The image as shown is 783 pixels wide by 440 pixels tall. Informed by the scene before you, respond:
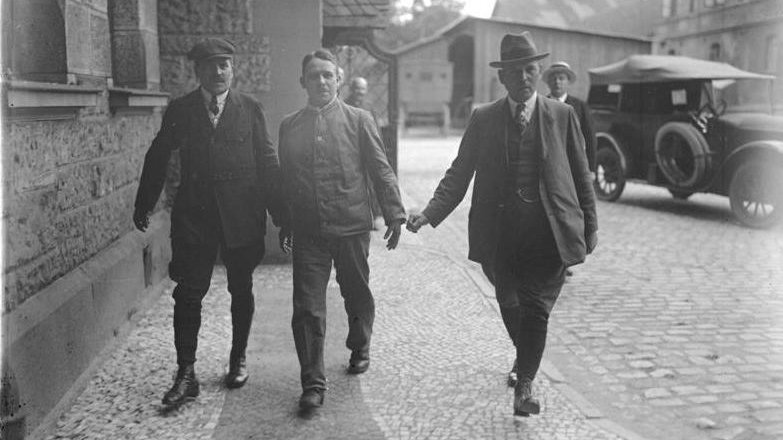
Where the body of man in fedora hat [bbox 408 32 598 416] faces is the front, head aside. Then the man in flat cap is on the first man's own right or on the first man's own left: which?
on the first man's own right

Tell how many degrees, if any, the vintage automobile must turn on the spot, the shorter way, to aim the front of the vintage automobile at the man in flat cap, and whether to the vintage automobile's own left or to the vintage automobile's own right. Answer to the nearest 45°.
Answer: approximately 45° to the vintage automobile's own right

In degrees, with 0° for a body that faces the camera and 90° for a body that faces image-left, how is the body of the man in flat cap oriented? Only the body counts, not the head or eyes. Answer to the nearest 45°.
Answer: approximately 0°

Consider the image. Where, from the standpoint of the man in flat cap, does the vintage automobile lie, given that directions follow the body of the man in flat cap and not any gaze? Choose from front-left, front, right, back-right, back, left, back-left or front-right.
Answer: back-left

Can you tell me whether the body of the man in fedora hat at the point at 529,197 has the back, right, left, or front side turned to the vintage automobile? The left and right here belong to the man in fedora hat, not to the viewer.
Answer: back

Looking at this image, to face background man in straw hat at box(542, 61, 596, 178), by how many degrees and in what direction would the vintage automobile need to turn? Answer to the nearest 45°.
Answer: approximately 45° to its right

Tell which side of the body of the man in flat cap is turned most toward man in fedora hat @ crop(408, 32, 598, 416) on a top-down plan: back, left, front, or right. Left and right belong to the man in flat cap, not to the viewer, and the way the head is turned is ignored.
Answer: left

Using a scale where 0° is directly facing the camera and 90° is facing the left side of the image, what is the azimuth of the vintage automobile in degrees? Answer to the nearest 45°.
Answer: approximately 315°

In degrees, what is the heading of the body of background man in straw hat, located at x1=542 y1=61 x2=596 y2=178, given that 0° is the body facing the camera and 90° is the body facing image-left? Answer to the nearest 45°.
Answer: approximately 0°

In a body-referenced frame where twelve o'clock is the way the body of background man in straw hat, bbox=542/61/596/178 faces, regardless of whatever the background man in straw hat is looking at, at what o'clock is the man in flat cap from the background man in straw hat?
The man in flat cap is roughly at 1 o'clock from the background man in straw hat.

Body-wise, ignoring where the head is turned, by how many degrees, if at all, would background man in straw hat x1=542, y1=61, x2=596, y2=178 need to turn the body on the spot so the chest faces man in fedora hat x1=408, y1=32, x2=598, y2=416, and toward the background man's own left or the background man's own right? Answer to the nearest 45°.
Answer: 0° — they already face them

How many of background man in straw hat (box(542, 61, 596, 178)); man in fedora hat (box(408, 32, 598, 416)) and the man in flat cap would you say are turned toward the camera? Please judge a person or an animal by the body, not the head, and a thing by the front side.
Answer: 3

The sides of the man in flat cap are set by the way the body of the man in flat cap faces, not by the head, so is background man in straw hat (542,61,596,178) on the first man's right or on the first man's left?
on the first man's left

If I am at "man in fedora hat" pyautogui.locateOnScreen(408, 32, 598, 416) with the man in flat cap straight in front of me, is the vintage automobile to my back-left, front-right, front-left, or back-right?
back-right
